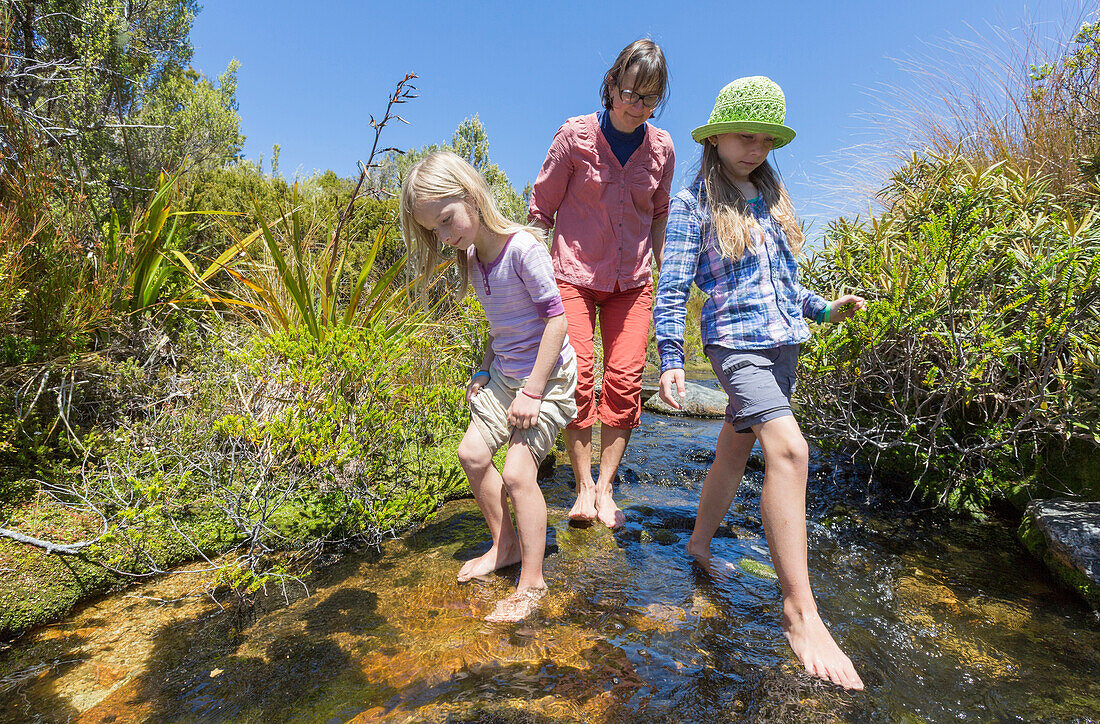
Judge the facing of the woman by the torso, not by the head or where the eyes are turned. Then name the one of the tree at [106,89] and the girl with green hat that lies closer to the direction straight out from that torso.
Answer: the girl with green hat

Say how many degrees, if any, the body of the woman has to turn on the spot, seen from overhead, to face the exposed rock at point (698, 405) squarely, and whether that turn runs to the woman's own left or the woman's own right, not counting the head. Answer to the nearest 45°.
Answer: approximately 180°

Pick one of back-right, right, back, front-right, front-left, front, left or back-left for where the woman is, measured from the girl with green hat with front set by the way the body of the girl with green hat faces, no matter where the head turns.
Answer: back

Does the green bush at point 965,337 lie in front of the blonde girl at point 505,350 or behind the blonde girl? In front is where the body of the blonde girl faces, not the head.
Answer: behind

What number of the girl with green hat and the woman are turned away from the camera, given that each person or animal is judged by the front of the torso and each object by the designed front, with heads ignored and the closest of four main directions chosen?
0

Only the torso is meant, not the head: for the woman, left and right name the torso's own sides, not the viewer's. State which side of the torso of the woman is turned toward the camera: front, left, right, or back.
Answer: front

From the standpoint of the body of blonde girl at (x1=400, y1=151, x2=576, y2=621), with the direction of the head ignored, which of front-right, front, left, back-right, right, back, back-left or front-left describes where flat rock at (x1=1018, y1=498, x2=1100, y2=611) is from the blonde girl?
back-left

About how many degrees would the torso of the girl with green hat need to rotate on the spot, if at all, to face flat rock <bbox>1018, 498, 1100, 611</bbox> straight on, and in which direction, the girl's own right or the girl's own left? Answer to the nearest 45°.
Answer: approximately 90° to the girl's own left

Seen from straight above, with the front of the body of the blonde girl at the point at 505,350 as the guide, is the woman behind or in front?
behind

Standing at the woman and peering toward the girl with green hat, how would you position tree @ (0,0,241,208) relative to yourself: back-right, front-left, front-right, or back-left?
back-right

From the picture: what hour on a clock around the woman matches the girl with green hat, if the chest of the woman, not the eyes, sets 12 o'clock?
The girl with green hat is roughly at 11 o'clock from the woman.

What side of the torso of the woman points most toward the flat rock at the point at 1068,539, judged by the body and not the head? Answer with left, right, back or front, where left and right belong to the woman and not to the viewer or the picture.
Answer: left

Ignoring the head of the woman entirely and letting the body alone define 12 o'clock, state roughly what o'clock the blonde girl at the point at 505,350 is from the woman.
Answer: The blonde girl is roughly at 1 o'clock from the woman.

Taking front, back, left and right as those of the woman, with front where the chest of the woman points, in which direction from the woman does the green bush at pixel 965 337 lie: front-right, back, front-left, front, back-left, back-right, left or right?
left
